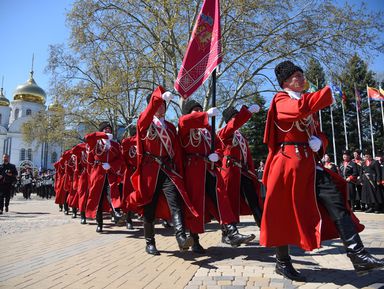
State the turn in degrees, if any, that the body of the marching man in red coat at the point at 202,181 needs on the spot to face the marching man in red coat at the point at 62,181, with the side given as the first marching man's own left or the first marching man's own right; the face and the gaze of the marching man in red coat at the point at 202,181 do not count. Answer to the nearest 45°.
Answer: approximately 180°

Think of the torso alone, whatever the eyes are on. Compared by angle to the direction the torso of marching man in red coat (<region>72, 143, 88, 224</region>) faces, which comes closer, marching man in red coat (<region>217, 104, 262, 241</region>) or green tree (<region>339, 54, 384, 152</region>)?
the marching man in red coat

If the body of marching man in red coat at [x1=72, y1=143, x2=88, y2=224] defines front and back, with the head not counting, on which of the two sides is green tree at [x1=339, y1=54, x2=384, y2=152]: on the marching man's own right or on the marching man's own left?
on the marching man's own left

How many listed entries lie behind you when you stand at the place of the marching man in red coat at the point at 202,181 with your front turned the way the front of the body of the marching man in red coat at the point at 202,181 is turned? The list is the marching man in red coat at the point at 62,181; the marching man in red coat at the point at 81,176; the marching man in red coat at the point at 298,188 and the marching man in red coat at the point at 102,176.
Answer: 3

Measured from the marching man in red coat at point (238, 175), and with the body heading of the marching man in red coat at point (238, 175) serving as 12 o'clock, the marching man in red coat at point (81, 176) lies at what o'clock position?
the marching man in red coat at point (81, 176) is roughly at 6 o'clock from the marching man in red coat at point (238, 175).

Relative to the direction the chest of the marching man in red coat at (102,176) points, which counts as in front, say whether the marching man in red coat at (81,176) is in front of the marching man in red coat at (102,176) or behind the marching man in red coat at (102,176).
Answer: behind

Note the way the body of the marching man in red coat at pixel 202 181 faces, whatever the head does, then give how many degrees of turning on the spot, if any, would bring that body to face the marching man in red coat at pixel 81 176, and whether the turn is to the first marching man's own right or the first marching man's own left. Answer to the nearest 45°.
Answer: approximately 180°

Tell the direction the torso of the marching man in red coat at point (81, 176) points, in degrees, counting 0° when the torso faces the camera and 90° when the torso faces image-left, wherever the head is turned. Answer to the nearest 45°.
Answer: approximately 315°
